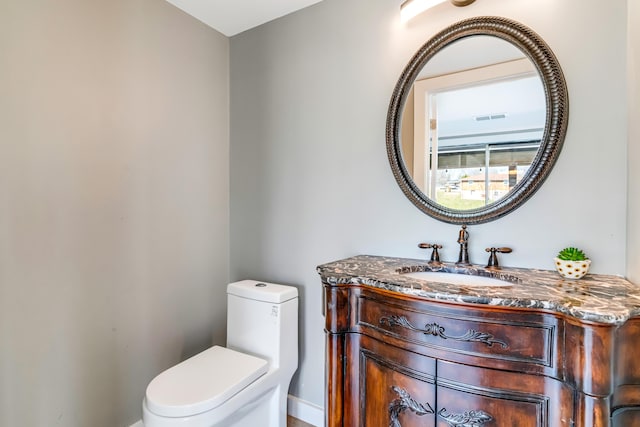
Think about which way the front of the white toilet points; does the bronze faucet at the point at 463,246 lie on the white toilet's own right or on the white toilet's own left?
on the white toilet's own left

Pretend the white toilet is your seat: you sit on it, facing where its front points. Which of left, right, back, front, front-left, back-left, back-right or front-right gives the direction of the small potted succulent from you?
left

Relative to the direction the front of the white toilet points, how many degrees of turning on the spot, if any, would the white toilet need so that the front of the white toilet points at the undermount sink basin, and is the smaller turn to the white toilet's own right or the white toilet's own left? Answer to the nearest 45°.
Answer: approximately 90° to the white toilet's own left

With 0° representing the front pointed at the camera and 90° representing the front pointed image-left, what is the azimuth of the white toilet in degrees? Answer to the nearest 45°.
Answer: approximately 45°

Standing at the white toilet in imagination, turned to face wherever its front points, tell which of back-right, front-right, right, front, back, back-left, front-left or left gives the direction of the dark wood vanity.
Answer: left
